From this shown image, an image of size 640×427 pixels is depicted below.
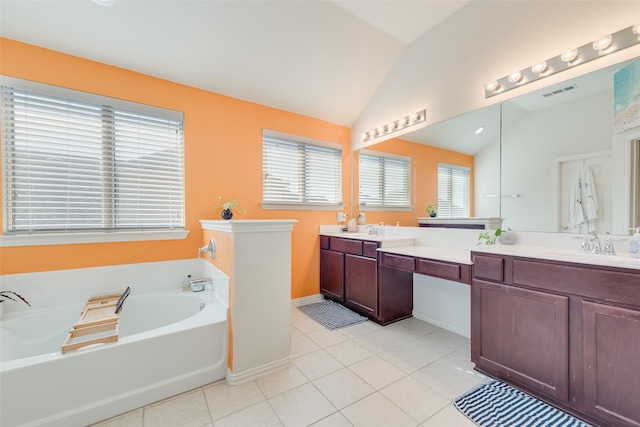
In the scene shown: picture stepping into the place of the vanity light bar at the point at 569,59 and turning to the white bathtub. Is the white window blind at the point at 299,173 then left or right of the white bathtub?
right

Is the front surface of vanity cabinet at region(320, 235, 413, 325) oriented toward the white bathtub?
yes

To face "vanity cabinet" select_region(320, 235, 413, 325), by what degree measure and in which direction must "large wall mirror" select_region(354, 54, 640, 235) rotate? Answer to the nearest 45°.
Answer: approximately 45° to its right

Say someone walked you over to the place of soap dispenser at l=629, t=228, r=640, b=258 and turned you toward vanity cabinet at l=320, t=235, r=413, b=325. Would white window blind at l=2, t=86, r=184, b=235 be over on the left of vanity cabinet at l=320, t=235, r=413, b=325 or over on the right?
left

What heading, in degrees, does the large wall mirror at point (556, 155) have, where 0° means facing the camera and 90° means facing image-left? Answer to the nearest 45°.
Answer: approximately 45°

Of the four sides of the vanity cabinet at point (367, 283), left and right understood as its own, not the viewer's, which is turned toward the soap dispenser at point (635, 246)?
left

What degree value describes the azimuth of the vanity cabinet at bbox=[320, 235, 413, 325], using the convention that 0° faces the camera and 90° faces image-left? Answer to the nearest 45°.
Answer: approximately 45°

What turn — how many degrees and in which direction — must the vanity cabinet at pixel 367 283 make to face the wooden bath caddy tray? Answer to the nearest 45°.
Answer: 0° — it already faces it

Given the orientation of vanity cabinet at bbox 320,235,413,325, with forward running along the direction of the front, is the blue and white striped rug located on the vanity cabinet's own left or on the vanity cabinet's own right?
on the vanity cabinet's own left
